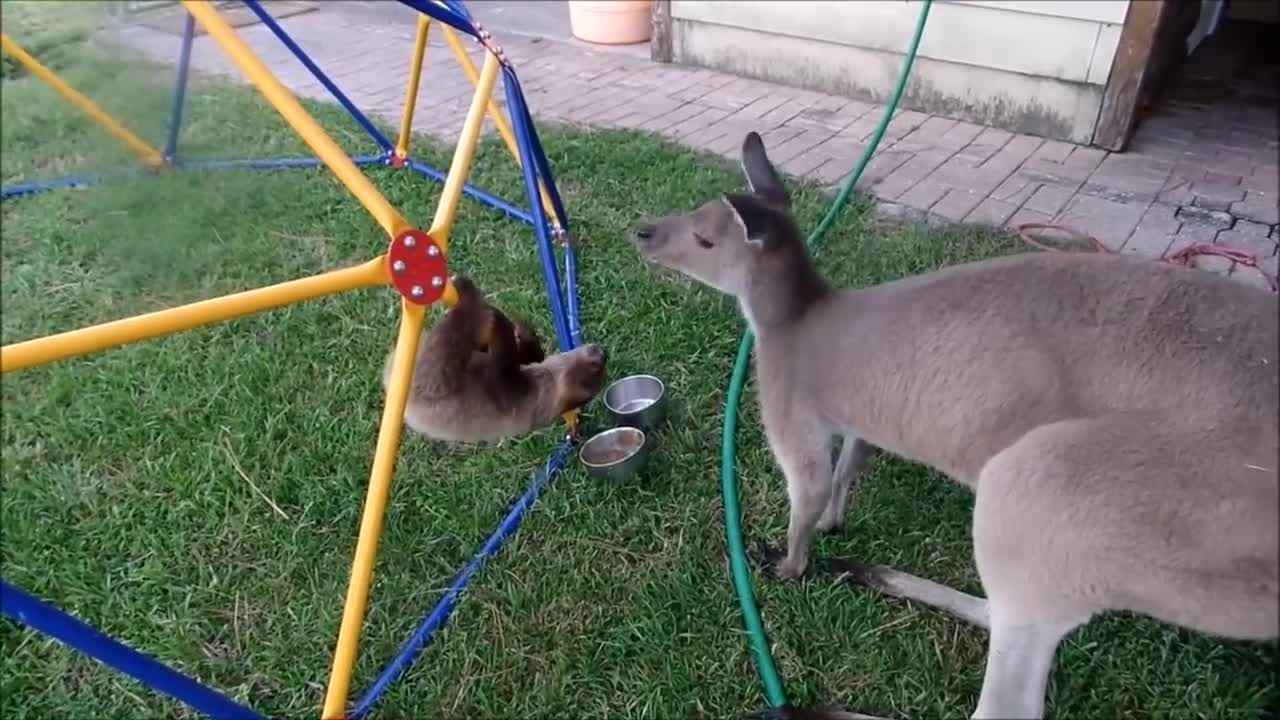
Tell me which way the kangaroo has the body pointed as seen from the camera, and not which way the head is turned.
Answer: to the viewer's left

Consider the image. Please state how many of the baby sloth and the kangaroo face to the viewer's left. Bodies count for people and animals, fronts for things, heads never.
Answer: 1

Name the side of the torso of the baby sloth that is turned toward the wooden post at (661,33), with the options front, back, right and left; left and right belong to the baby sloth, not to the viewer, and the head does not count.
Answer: left

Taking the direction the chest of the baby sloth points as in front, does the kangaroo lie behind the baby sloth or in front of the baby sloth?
in front

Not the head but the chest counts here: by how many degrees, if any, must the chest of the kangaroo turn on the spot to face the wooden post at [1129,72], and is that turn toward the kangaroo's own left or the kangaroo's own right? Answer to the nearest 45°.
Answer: approximately 90° to the kangaroo's own right

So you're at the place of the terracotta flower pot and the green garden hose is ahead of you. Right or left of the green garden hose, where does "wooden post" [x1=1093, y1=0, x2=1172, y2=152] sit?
left

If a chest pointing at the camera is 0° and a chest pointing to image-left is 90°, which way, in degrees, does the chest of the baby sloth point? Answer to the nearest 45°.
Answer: approximately 270°

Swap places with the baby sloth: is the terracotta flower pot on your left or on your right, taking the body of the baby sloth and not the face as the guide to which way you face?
on your left
